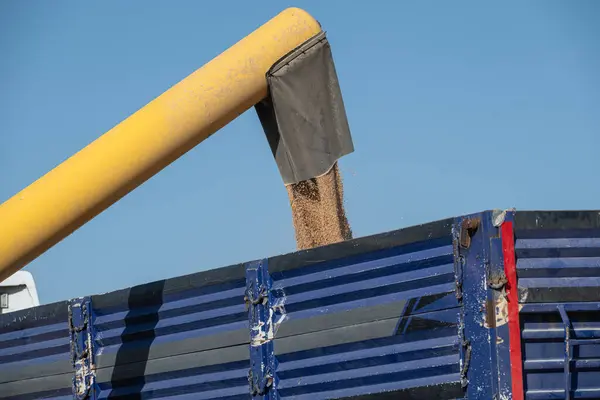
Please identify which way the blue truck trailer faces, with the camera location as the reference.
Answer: facing away from the viewer and to the left of the viewer
